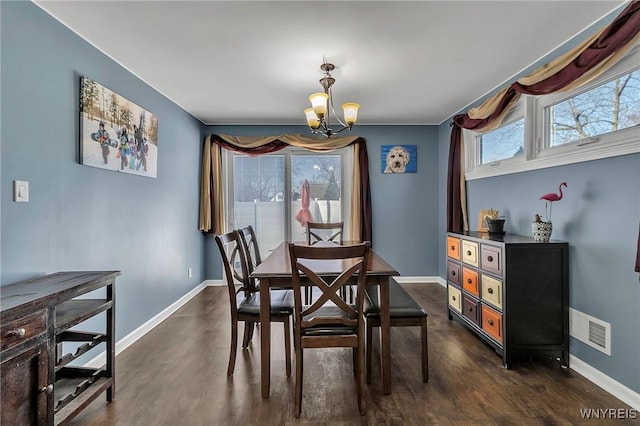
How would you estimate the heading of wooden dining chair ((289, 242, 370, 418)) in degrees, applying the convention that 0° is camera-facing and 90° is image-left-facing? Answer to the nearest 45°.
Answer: approximately 180°

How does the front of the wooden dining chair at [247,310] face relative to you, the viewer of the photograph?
facing to the right of the viewer

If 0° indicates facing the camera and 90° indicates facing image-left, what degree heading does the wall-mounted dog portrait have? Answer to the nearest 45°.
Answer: approximately 0°

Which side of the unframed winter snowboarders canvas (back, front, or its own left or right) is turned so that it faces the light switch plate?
right

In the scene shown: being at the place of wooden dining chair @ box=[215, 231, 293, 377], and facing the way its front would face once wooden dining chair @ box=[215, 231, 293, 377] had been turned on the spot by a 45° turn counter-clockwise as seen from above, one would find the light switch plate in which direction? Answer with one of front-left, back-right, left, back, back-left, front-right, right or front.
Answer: back-left

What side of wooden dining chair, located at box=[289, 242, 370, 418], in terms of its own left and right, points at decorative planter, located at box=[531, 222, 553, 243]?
right
